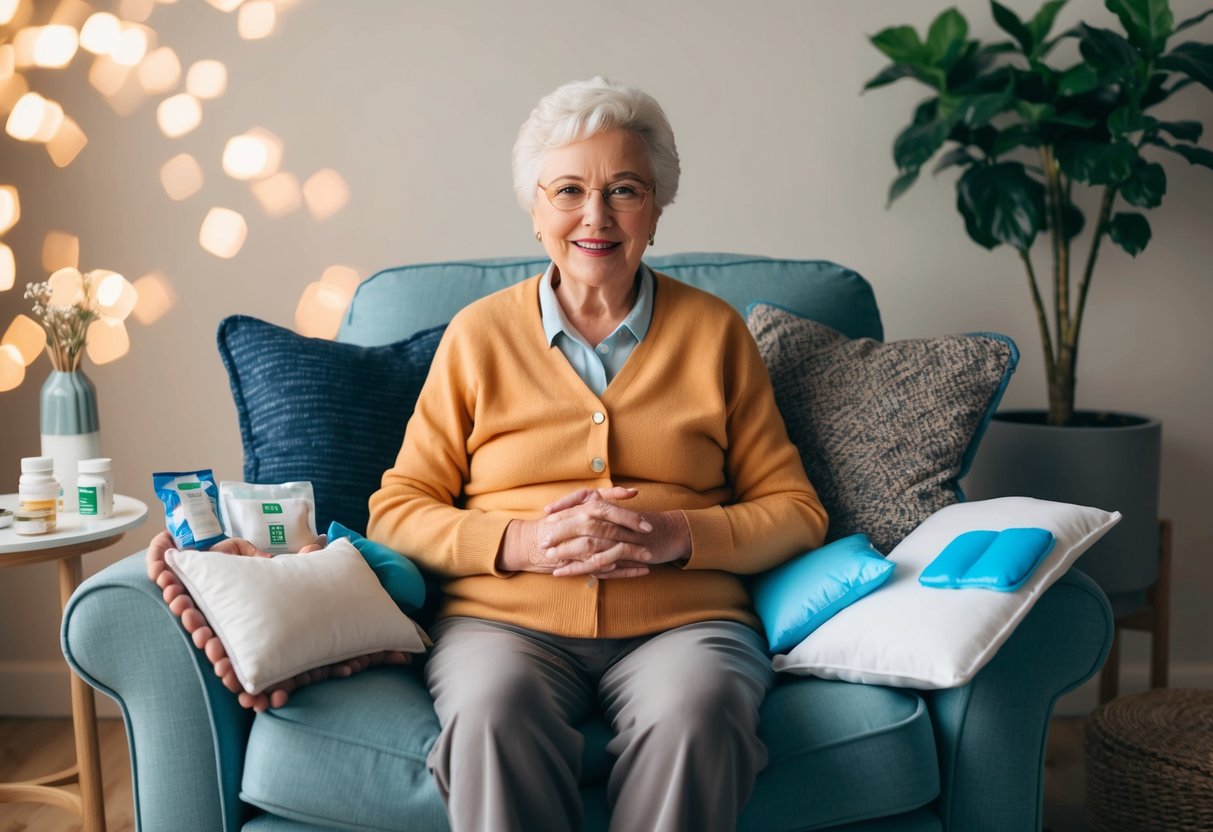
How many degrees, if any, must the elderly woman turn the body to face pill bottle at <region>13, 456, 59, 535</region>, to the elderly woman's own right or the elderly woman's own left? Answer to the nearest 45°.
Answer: approximately 90° to the elderly woman's own right

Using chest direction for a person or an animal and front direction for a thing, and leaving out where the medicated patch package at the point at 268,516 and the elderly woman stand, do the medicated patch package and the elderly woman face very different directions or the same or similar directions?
same or similar directions

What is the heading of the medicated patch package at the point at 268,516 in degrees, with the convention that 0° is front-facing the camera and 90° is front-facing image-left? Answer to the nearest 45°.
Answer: approximately 0°

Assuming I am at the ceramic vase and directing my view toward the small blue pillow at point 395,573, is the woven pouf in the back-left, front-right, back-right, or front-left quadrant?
front-left

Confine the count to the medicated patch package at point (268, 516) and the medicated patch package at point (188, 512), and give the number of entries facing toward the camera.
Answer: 2

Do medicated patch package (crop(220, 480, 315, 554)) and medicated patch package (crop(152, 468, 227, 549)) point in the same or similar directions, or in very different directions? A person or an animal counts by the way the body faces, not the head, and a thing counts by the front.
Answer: same or similar directions

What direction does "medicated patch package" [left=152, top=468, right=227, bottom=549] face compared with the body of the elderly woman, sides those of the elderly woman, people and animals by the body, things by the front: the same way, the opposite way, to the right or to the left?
the same way

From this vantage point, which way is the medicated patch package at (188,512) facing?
toward the camera

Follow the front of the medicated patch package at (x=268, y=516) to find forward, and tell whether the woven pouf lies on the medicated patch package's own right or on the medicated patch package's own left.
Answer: on the medicated patch package's own left

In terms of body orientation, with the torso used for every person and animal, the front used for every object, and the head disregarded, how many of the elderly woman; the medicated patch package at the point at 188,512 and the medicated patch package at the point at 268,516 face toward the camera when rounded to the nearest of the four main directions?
3

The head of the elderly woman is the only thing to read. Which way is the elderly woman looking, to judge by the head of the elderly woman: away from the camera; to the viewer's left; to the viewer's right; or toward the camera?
toward the camera

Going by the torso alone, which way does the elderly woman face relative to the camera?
toward the camera
